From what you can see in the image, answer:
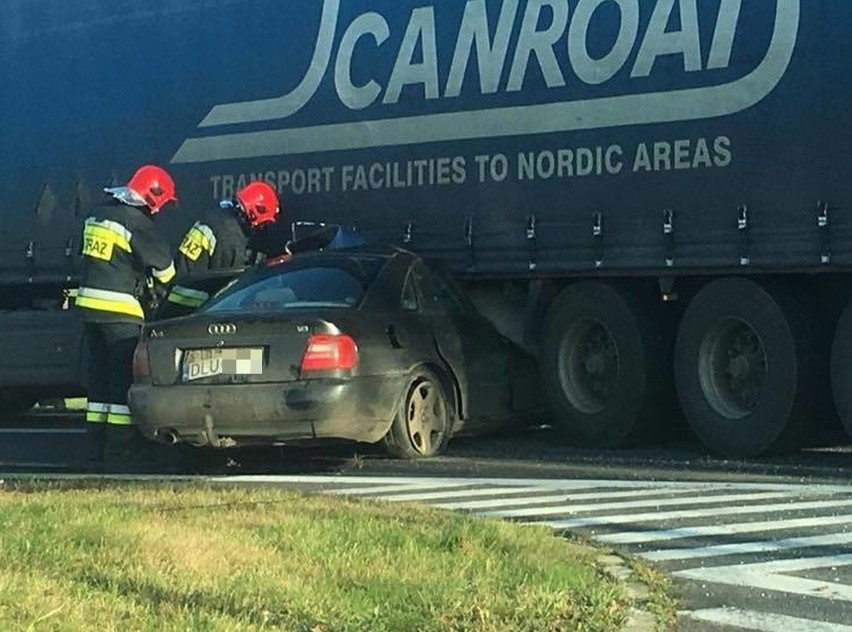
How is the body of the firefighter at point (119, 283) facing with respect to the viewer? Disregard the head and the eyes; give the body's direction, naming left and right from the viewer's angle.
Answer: facing away from the viewer and to the right of the viewer

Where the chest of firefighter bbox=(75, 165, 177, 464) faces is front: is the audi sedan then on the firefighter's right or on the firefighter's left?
on the firefighter's right

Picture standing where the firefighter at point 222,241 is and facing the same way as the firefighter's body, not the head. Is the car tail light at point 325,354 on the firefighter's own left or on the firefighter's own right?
on the firefighter's own right

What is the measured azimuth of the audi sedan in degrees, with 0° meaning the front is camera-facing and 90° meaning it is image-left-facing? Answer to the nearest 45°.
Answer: approximately 225°

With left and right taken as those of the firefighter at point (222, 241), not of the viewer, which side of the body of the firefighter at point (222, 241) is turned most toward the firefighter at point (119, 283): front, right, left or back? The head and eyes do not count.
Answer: back

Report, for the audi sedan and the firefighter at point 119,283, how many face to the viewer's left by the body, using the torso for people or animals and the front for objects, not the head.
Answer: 0

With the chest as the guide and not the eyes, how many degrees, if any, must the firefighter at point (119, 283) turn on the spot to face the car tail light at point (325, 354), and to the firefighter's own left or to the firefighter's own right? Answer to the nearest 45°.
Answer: approximately 90° to the firefighter's own right

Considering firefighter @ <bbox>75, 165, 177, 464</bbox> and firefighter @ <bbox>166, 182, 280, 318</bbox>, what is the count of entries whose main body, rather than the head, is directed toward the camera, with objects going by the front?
0

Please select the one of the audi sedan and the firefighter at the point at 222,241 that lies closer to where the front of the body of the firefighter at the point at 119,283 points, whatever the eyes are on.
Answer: the firefighter
